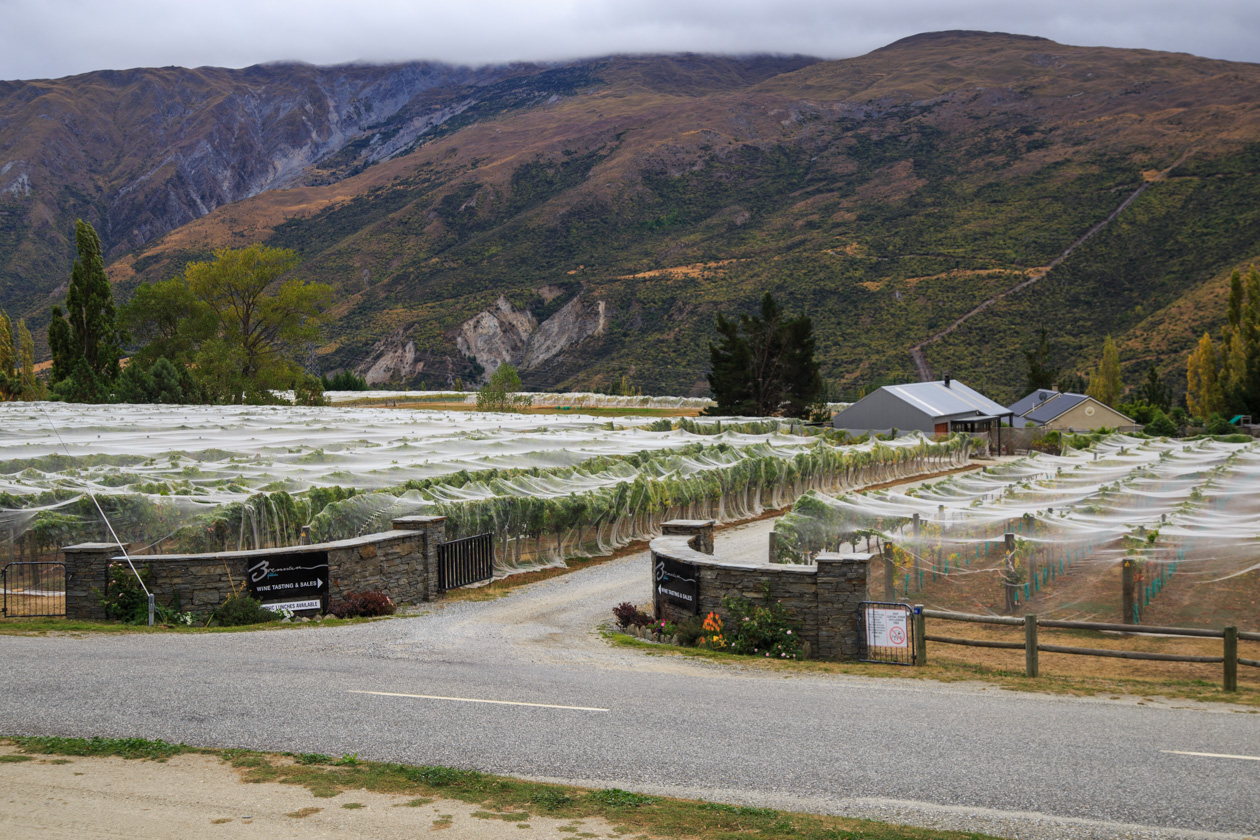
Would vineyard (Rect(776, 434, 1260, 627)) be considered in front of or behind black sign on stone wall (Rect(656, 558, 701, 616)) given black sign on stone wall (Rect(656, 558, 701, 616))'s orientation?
behind

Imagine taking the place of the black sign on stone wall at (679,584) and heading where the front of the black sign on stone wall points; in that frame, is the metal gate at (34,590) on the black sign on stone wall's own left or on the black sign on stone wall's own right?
on the black sign on stone wall's own right

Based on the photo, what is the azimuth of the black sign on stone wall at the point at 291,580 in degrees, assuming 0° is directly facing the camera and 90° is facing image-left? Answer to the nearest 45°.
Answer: approximately 0°

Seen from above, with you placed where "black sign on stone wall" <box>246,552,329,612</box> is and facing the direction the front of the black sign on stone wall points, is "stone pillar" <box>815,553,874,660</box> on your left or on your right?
on your left

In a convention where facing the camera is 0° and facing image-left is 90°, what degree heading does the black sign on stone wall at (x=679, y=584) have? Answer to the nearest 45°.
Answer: approximately 45°

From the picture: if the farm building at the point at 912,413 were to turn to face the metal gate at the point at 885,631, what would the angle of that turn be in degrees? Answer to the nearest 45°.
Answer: approximately 45° to its right

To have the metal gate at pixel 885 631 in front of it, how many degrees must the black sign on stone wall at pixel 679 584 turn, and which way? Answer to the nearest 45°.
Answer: approximately 90° to its left

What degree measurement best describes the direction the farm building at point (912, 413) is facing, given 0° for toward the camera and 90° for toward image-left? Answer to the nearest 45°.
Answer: approximately 315°
